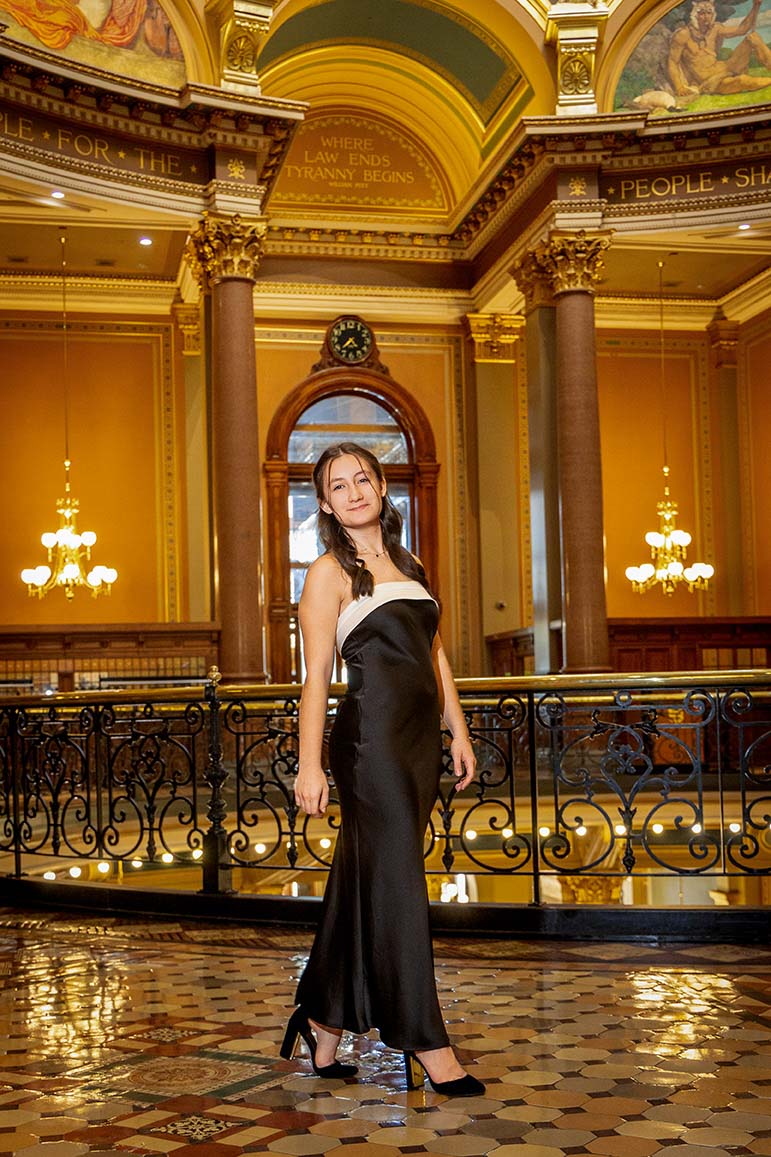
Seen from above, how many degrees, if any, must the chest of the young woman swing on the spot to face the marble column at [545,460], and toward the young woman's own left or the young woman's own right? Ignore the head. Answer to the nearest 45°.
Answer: approximately 135° to the young woman's own left

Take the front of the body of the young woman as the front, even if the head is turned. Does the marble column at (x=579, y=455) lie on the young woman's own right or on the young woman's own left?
on the young woman's own left

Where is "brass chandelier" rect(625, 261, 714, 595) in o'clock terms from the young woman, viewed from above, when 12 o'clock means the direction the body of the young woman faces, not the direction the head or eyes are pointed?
The brass chandelier is roughly at 8 o'clock from the young woman.

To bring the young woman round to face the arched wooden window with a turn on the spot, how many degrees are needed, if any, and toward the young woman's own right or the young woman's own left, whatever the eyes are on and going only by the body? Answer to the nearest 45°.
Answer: approximately 135° to the young woman's own left

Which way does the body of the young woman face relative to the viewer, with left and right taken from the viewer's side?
facing the viewer and to the right of the viewer
